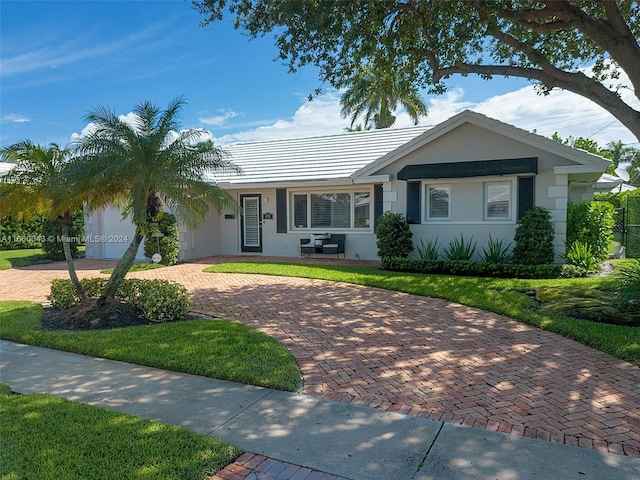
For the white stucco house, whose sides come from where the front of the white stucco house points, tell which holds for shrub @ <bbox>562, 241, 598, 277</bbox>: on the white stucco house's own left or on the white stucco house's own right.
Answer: on the white stucco house's own left

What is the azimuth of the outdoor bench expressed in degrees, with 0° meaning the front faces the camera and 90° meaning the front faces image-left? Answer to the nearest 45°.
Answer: approximately 0°

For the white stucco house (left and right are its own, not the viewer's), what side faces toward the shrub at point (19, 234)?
right

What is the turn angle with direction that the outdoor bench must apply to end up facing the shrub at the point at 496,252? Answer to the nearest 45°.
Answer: approximately 45° to its left

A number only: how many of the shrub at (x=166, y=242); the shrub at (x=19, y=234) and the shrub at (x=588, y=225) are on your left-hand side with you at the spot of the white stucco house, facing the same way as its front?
1

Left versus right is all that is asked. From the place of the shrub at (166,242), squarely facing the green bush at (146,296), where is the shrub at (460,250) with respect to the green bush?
left

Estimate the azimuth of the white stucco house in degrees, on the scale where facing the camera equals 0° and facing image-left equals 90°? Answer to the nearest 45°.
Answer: approximately 0°

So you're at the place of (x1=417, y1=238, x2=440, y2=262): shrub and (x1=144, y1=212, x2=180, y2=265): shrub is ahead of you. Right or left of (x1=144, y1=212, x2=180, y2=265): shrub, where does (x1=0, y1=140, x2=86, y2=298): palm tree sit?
left

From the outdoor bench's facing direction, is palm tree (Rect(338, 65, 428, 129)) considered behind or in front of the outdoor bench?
behind

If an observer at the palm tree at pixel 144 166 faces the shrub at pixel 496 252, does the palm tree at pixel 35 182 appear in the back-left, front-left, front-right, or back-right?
back-left
